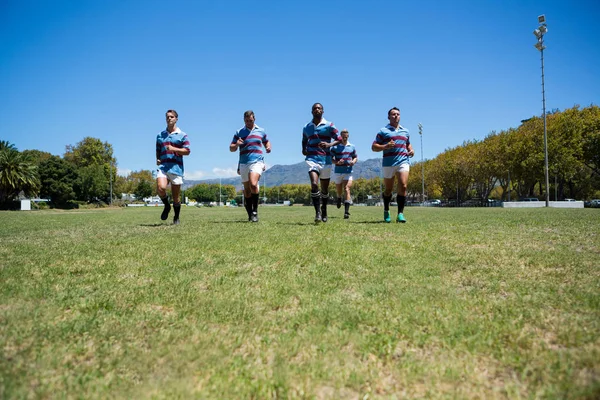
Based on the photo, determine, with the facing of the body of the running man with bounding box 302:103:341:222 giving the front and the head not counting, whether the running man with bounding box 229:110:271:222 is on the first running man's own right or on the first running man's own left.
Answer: on the first running man's own right

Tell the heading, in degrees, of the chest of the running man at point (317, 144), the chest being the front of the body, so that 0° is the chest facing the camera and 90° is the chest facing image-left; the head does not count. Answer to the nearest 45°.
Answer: approximately 0°

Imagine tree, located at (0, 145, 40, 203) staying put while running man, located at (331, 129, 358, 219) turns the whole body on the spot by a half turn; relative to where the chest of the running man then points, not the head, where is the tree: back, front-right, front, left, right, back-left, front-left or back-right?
front-left

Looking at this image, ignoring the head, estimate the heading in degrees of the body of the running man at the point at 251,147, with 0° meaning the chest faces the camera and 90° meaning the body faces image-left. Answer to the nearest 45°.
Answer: approximately 0°

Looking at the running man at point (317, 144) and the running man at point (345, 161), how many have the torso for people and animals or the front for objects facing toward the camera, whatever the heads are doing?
2

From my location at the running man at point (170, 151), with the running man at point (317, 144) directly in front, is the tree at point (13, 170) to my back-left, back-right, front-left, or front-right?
back-left

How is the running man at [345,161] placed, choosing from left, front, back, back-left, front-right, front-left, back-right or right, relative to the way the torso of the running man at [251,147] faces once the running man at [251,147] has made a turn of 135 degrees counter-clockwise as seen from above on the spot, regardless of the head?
front

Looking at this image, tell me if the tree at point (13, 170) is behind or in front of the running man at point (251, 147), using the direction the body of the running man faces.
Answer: behind

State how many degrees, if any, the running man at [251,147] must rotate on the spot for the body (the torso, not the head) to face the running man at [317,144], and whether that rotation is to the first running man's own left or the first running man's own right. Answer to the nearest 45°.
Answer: approximately 45° to the first running man's own left

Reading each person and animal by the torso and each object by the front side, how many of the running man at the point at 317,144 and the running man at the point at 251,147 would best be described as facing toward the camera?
2

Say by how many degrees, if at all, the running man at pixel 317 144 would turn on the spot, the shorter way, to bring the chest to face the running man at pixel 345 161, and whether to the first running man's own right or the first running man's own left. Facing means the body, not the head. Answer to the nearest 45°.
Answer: approximately 180°

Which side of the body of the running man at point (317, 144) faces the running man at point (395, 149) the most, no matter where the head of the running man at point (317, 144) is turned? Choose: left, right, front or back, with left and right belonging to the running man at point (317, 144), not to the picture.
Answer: left
